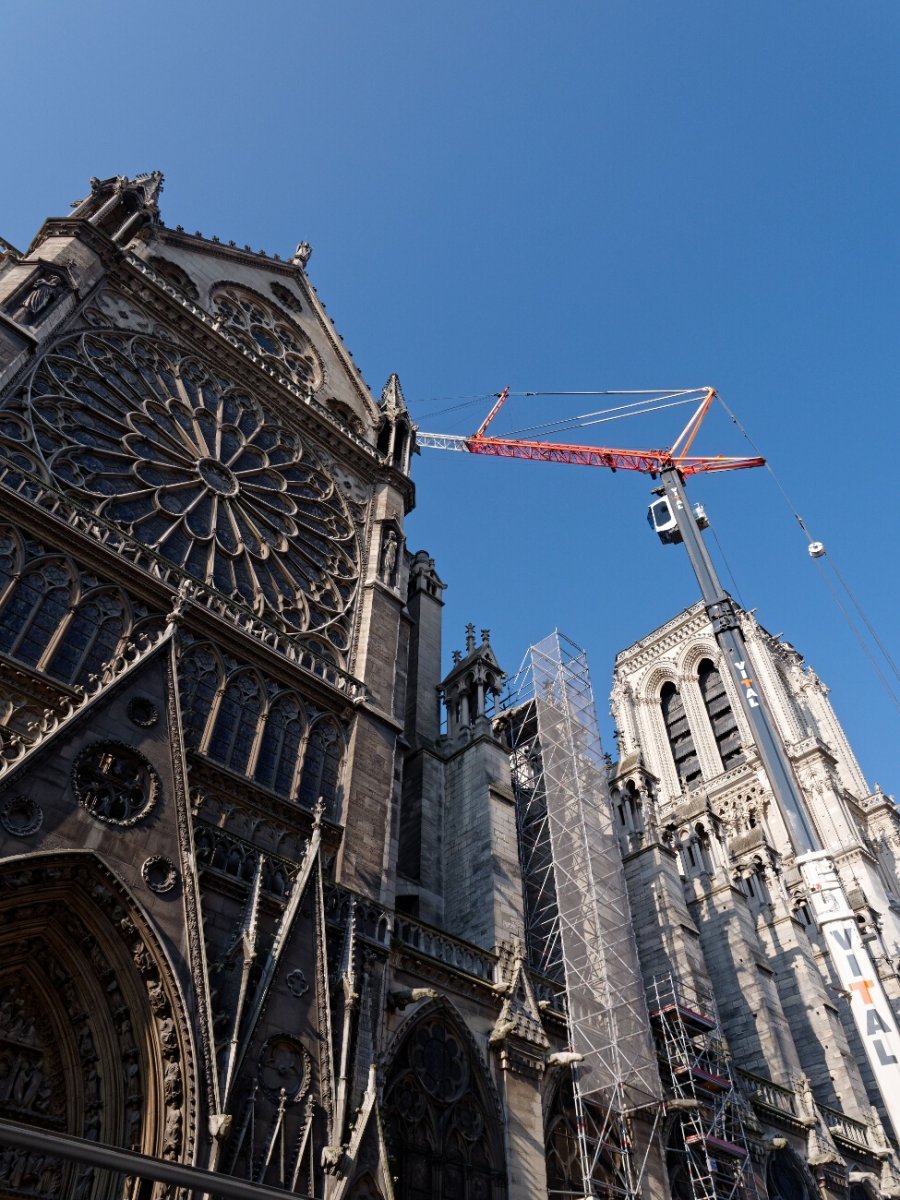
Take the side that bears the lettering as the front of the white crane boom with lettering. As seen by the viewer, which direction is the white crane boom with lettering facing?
toward the camera

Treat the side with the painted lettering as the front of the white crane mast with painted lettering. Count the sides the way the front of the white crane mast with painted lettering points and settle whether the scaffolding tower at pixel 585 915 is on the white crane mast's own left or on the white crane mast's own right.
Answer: on the white crane mast's own right
